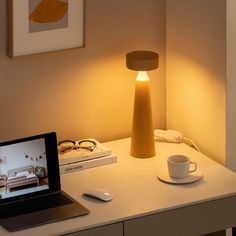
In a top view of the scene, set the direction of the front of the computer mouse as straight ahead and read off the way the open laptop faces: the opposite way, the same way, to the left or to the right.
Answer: the opposite way

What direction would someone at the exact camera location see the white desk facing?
facing the viewer and to the right of the viewer

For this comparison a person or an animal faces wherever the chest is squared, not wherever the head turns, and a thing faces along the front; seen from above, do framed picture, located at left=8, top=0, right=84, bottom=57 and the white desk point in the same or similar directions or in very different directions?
same or similar directions

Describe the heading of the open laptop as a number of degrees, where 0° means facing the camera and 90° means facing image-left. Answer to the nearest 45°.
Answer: approximately 315°

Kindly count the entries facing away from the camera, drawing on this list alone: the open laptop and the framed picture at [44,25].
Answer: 0

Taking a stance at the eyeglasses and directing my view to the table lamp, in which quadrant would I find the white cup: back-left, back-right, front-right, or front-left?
front-right

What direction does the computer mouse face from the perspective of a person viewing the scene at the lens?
facing away from the viewer and to the left of the viewer

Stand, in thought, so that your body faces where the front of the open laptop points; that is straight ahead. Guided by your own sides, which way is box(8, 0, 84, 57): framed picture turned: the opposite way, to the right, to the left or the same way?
the same way
